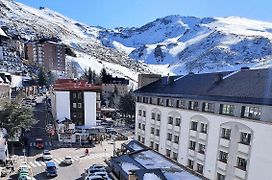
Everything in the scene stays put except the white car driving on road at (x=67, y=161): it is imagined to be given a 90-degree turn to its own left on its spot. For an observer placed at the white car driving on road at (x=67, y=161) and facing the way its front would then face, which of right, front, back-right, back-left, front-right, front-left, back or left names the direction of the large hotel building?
front

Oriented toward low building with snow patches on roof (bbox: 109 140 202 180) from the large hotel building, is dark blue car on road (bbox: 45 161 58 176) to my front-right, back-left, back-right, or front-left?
front-right

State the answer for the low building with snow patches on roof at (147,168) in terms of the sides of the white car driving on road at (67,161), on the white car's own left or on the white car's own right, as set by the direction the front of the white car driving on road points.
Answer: on the white car's own left

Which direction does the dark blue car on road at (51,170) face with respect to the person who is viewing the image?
facing the viewer

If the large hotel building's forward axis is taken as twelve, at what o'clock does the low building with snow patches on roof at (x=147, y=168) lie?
The low building with snow patches on roof is roughly at 1 o'clock from the large hotel building.

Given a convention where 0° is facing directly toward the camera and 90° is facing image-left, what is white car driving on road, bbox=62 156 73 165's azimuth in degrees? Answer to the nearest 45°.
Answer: approximately 45°

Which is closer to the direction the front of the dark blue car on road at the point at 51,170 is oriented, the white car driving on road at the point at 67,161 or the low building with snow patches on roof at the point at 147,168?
the low building with snow patches on roof

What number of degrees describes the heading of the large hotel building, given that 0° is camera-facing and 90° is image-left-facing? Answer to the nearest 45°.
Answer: approximately 45°

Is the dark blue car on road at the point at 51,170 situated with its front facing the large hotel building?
no

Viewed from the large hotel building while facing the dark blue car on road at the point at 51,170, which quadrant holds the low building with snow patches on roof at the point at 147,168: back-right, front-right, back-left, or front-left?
front-left

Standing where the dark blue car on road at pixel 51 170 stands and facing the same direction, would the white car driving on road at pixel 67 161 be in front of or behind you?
behind

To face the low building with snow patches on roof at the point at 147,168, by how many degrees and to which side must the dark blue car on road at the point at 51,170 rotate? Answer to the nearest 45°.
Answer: approximately 45° to its left

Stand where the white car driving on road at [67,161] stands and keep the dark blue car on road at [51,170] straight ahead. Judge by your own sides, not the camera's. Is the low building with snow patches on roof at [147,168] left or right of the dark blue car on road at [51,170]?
left
